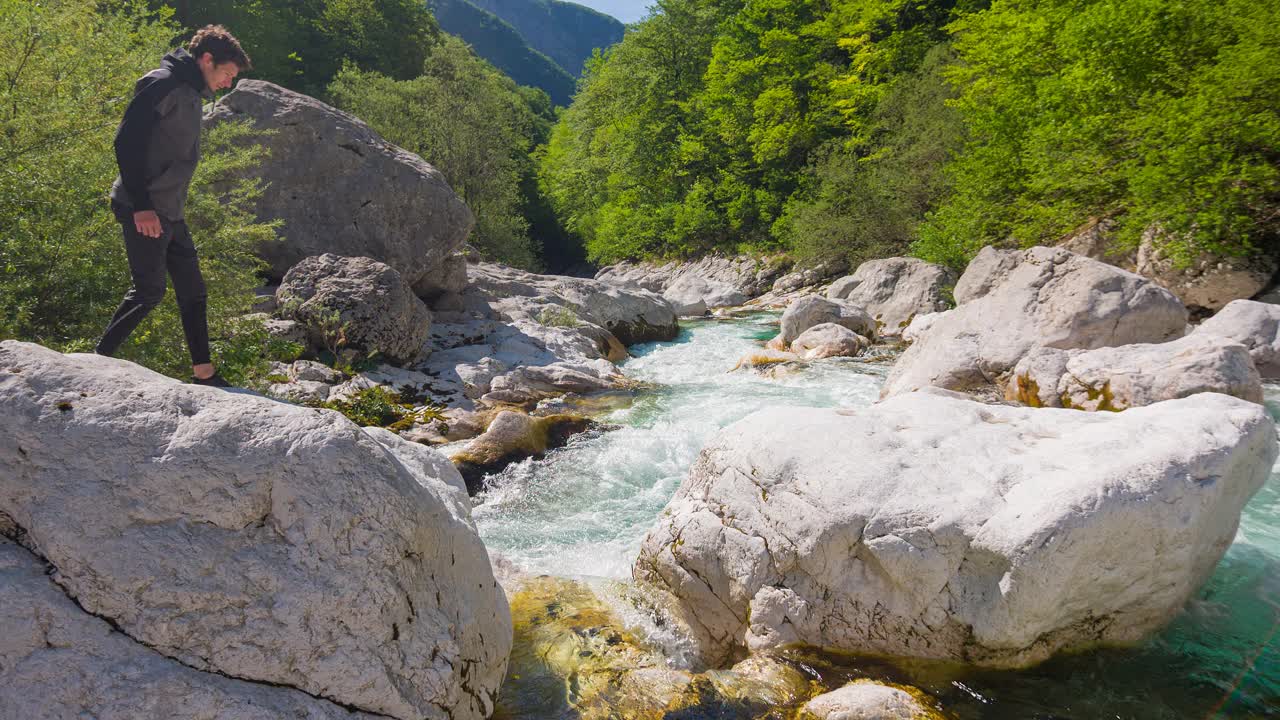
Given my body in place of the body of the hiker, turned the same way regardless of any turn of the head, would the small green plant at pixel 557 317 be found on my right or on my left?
on my left

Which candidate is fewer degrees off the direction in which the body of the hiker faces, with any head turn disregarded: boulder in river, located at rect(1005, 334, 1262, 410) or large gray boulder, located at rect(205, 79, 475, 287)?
the boulder in river

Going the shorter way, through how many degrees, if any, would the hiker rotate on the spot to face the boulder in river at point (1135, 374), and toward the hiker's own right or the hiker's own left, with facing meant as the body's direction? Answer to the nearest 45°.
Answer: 0° — they already face it

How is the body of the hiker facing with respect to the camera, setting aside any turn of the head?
to the viewer's right

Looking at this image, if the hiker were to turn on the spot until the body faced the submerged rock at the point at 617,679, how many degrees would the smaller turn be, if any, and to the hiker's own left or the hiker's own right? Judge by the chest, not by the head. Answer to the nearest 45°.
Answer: approximately 45° to the hiker's own right
